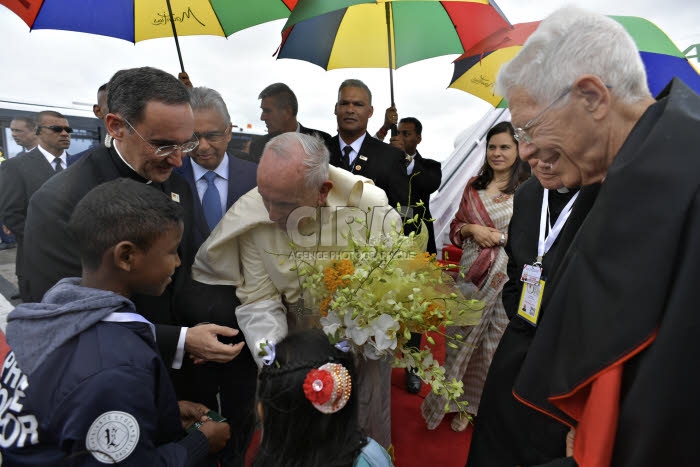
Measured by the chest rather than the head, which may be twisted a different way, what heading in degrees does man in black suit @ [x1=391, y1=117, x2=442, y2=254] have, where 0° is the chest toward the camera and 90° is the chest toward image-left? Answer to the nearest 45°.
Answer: approximately 45°

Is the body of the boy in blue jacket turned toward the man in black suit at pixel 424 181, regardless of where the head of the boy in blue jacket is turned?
yes

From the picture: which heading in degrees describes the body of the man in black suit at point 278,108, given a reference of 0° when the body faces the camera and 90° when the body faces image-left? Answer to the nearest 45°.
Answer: approximately 45°

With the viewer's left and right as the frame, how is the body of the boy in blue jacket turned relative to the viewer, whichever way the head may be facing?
facing away from the viewer and to the right of the viewer
